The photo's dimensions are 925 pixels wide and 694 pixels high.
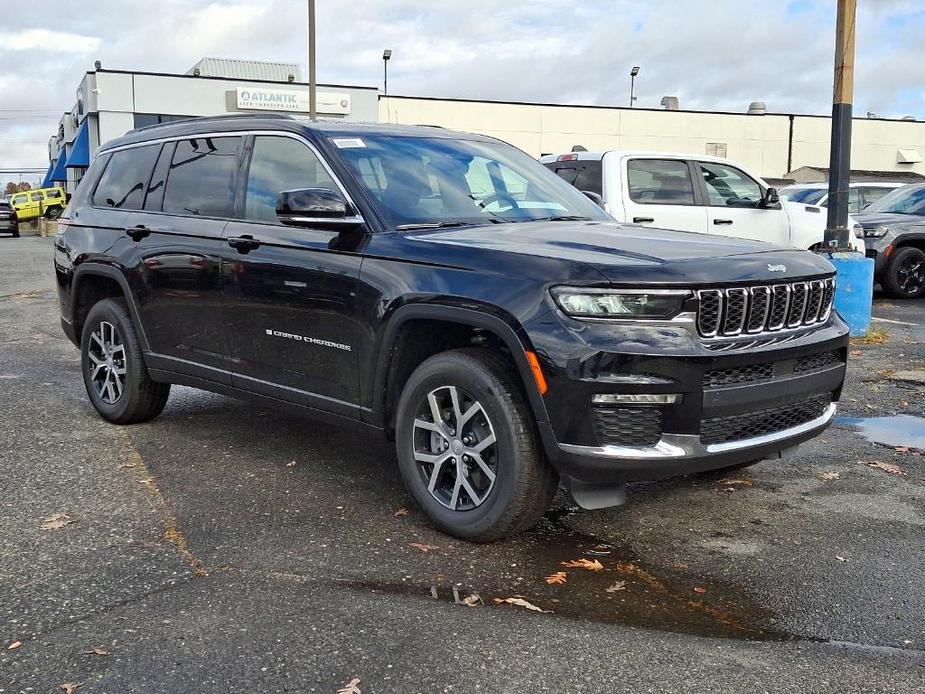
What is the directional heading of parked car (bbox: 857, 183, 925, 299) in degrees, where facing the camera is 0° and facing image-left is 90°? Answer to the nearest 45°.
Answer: approximately 45°

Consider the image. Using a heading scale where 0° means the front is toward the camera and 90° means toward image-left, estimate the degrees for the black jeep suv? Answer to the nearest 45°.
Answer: approximately 315°

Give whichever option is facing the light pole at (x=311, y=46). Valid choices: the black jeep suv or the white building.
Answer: the white building

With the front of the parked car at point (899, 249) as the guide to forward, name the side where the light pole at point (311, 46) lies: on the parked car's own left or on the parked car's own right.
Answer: on the parked car's own right

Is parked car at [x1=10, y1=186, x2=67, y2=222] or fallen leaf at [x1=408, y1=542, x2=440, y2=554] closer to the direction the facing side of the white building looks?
the fallen leaf
